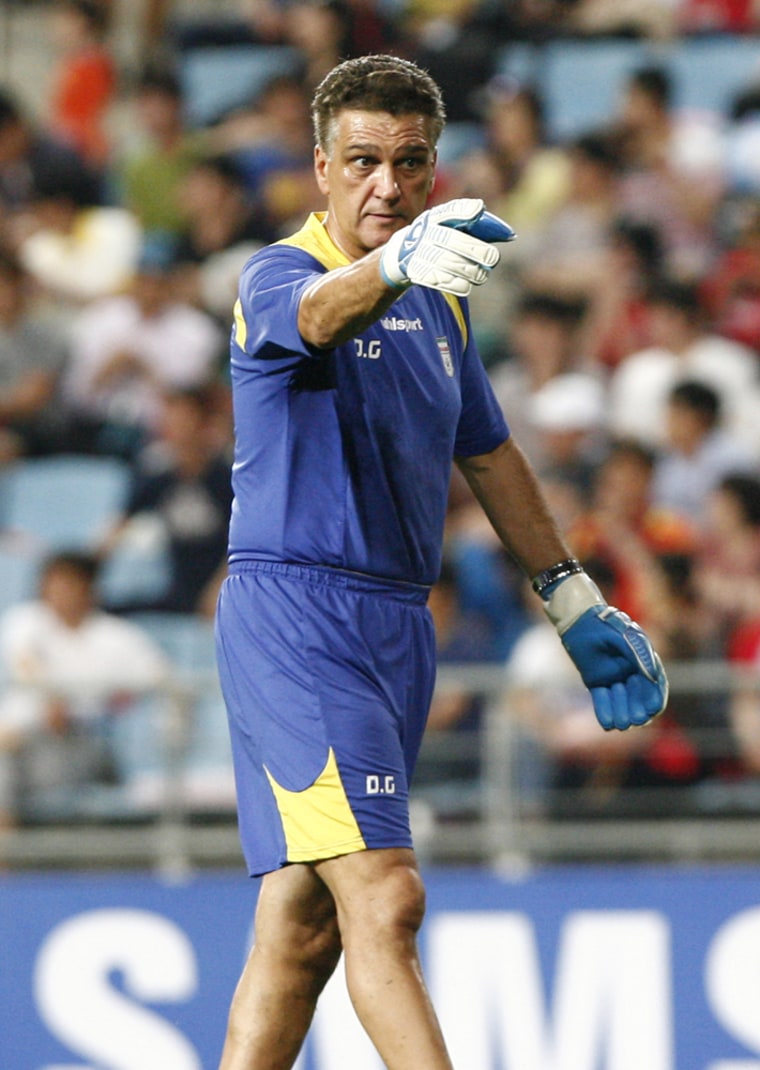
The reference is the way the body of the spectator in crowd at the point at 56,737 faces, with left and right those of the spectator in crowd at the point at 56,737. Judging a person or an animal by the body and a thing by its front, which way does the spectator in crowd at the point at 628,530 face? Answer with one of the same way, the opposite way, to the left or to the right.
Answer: the same way

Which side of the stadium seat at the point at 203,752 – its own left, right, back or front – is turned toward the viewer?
front

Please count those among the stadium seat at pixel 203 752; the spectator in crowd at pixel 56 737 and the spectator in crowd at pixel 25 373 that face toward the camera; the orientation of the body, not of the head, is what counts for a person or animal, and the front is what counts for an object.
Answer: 3

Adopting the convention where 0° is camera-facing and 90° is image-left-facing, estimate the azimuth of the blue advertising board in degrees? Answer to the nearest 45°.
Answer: approximately 0°

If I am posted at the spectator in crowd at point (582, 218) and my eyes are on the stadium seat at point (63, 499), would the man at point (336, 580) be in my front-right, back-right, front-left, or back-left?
front-left

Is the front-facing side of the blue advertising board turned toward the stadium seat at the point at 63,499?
no

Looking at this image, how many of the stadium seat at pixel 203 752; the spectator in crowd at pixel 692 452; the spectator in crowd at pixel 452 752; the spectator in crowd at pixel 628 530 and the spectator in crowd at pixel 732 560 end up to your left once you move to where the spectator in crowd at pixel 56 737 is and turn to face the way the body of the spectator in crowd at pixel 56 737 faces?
5

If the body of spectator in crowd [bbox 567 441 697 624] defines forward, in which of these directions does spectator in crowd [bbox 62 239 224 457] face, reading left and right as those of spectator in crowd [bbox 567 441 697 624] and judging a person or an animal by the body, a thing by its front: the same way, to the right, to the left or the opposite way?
the same way

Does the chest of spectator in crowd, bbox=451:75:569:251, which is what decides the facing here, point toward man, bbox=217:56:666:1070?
yes

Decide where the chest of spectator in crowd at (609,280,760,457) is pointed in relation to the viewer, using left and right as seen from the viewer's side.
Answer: facing the viewer

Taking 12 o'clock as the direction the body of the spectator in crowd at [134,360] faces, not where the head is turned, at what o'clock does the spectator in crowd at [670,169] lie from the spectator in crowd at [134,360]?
the spectator in crowd at [670,169] is roughly at 9 o'clock from the spectator in crowd at [134,360].

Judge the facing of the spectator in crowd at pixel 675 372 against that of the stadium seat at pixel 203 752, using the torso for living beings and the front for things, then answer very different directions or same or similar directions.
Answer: same or similar directions

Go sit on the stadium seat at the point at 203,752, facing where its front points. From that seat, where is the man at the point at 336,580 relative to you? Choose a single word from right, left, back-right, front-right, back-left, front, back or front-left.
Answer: front

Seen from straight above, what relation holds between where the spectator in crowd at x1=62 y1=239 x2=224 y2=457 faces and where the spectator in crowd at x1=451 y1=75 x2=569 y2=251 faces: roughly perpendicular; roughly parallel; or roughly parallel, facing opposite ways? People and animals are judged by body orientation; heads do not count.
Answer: roughly parallel

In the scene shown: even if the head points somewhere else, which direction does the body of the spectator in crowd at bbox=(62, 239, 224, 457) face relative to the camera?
toward the camera
